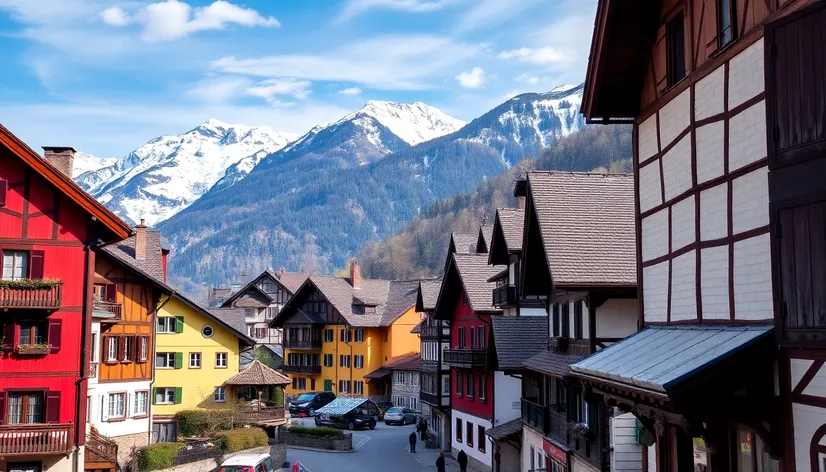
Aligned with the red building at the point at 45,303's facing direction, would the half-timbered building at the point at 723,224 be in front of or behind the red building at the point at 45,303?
in front

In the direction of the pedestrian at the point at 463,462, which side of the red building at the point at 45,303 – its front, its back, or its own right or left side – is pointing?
left

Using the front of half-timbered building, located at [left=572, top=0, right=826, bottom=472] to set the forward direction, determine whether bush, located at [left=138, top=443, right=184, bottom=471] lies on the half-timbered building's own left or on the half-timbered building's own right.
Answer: on the half-timbered building's own right

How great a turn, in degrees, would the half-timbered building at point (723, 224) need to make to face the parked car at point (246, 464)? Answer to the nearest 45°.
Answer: approximately 90° to its right

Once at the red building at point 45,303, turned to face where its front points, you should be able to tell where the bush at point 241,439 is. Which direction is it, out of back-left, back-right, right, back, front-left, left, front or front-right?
back-left

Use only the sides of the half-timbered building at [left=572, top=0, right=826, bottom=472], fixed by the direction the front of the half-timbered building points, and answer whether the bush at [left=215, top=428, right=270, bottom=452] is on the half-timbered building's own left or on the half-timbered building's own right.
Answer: on the half-timbered building's own right
